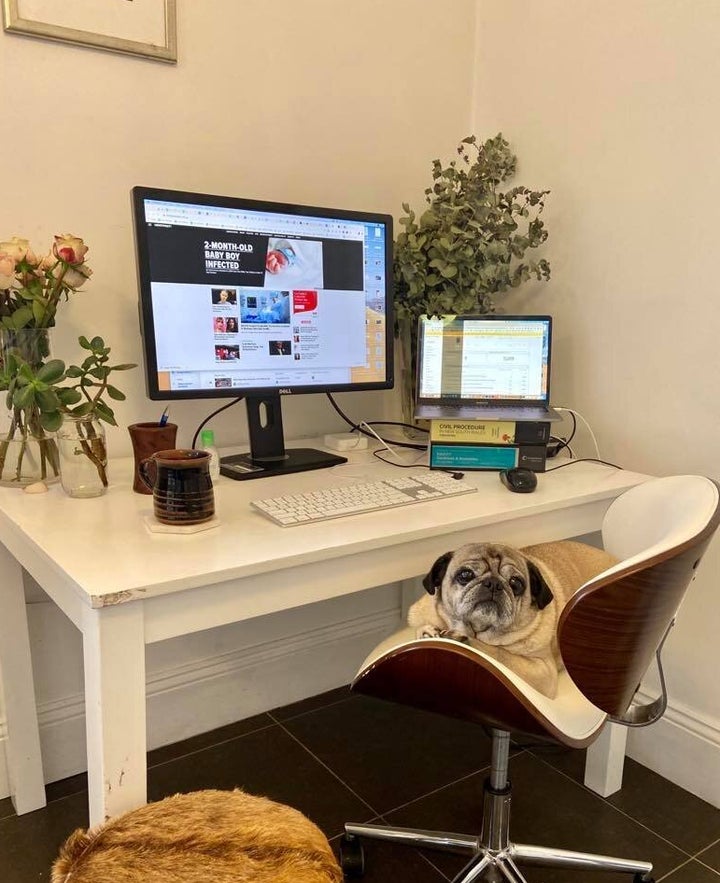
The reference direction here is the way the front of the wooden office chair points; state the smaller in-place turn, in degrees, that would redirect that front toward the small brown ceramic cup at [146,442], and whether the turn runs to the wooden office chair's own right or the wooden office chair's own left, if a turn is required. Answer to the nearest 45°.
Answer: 0° — it already faces it

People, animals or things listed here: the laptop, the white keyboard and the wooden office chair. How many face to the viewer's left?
1

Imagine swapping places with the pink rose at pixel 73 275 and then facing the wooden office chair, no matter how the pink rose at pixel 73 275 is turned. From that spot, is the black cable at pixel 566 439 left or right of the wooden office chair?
left

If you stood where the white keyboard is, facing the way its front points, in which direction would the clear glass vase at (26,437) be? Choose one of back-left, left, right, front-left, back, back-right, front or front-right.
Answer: back-right

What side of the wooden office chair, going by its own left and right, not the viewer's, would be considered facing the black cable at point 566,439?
right

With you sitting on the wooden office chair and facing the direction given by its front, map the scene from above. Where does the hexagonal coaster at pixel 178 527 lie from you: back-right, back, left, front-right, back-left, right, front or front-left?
front

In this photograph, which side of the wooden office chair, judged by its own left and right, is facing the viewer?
left

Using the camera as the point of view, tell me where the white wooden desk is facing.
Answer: facing the viewer and to the right of the viewer

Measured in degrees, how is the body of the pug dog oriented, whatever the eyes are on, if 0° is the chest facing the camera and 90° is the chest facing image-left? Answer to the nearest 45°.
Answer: approximately 45°

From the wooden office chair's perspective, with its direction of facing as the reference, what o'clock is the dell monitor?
The dell monitor is roughly at 1 o'clock from the wooden office chair.

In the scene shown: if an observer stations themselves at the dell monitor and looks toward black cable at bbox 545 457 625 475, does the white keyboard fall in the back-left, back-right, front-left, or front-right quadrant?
front-right

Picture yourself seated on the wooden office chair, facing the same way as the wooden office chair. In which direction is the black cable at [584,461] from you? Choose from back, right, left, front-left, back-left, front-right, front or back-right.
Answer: right

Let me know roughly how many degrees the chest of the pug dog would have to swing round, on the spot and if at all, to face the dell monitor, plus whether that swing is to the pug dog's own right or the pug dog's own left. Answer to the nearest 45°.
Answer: approximately 90° to the pug dog's own right

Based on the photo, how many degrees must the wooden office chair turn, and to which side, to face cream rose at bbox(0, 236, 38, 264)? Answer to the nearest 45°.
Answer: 0° — it already faces it

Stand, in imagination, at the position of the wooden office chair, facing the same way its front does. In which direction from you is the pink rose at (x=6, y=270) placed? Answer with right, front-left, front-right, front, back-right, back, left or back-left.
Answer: front

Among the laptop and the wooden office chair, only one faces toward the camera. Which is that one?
the laptop

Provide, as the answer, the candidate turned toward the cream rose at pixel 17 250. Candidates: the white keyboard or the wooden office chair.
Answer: the wooden office chair

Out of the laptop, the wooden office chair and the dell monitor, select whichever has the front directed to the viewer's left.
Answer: the wooden office chair
